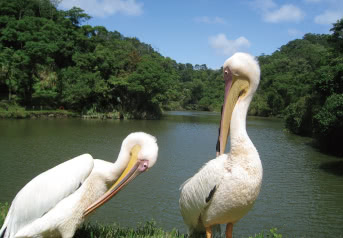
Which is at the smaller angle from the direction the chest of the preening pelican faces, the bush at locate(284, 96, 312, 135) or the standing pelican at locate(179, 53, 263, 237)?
the standing pelican

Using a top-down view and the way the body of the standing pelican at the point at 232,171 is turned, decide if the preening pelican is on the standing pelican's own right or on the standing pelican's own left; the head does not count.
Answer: on the standing pelican's own right

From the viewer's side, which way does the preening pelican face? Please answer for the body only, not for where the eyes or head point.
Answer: to the viewer's right

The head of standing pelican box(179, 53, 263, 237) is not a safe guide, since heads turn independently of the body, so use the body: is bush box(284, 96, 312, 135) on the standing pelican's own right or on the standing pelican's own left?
on the standing pelican's own left

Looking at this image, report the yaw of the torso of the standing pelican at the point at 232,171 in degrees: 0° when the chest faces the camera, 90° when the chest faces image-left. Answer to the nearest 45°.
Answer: approximately 315°

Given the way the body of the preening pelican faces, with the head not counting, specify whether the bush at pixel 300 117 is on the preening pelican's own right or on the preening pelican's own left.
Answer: on the preening pelican's own left

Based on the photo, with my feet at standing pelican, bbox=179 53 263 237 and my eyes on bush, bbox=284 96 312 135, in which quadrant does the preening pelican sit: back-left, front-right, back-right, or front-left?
back-left
